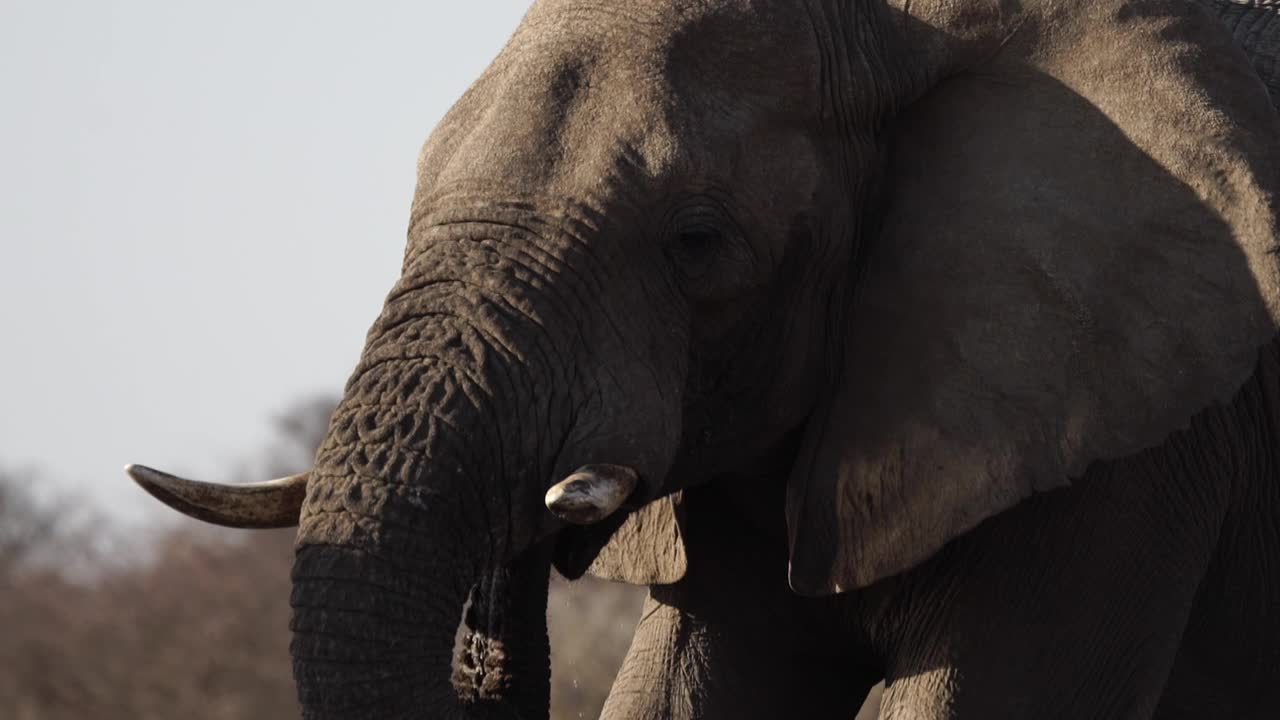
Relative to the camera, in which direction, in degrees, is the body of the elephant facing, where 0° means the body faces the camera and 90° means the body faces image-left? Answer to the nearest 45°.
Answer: approximately 45°
